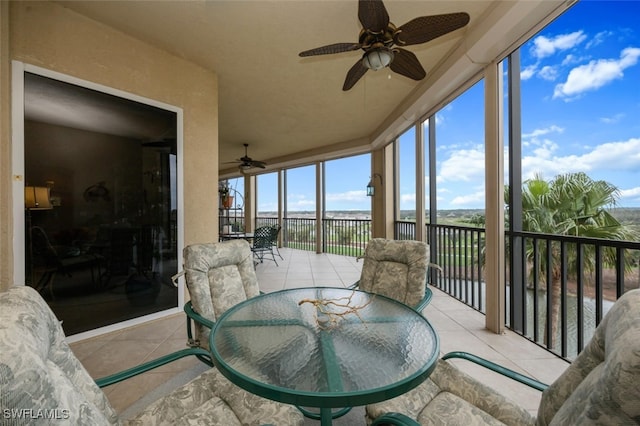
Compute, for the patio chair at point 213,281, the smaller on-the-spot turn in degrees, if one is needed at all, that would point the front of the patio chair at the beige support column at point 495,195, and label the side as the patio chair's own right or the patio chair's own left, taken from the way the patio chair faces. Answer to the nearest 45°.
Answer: approximately 45° to the patio chair's own left

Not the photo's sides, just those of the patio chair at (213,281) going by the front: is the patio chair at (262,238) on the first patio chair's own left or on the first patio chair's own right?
on the first patio chair's own left

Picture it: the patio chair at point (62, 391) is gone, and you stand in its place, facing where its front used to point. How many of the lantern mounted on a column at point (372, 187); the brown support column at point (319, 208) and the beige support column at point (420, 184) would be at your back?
0

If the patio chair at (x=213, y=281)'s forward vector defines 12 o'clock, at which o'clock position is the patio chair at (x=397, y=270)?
the patio chair at (x=397, y=270) is roughly at 11 o'clock from the patio chair at (x=213, y=281).

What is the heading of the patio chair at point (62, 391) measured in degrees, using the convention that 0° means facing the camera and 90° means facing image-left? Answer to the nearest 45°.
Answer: approximately 270°

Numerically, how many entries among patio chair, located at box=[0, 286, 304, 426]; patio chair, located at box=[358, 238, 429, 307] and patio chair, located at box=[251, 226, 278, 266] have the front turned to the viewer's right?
1

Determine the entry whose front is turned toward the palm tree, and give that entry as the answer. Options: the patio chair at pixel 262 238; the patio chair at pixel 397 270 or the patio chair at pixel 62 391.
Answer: the patio chair at pixel 62 391

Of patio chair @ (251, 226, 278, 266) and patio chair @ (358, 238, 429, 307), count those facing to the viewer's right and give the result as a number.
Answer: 0

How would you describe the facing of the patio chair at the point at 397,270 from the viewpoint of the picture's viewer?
facing the viewer and to the left of the viewer

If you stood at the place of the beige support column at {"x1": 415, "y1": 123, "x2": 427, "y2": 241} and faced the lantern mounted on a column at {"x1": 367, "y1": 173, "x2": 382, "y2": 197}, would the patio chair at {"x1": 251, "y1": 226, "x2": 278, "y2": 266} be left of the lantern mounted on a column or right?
left

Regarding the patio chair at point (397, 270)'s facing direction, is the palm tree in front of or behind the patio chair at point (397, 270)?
behind

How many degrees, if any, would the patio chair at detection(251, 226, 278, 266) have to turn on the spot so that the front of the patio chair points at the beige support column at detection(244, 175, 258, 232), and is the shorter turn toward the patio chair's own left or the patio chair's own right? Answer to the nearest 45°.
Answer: approximately 45° to the patio chair's own right

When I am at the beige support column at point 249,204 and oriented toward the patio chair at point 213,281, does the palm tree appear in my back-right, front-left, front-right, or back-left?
front-left

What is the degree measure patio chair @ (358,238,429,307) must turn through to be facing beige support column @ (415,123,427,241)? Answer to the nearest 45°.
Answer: approximately 135° to its right

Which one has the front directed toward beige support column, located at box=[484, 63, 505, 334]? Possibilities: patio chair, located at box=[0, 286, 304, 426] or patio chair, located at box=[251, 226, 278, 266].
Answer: patio chair, located at box=[0, 286, 304, 426]
